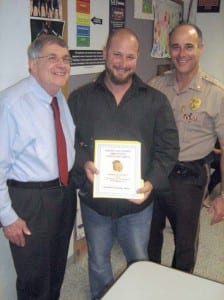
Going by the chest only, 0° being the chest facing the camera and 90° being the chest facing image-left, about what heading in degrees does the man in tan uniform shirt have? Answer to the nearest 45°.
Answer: approximately 45°

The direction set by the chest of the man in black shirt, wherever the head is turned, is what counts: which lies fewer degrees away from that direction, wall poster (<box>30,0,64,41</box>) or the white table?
the white table

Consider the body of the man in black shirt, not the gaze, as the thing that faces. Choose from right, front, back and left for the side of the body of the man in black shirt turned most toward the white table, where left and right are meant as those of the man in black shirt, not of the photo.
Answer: front

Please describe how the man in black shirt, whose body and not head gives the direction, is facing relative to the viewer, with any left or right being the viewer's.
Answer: facing the viewer

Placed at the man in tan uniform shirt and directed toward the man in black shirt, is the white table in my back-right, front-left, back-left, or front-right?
front-left

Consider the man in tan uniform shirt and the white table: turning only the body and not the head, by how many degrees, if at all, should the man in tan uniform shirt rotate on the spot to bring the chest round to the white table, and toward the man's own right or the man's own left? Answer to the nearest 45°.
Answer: approximately 45° to the man's own left

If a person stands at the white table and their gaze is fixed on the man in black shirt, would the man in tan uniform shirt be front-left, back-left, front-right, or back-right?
front-right

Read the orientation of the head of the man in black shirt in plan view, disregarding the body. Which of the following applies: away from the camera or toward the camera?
toward the camera

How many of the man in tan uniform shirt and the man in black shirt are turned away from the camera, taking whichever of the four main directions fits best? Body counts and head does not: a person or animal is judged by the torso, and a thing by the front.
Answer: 0
